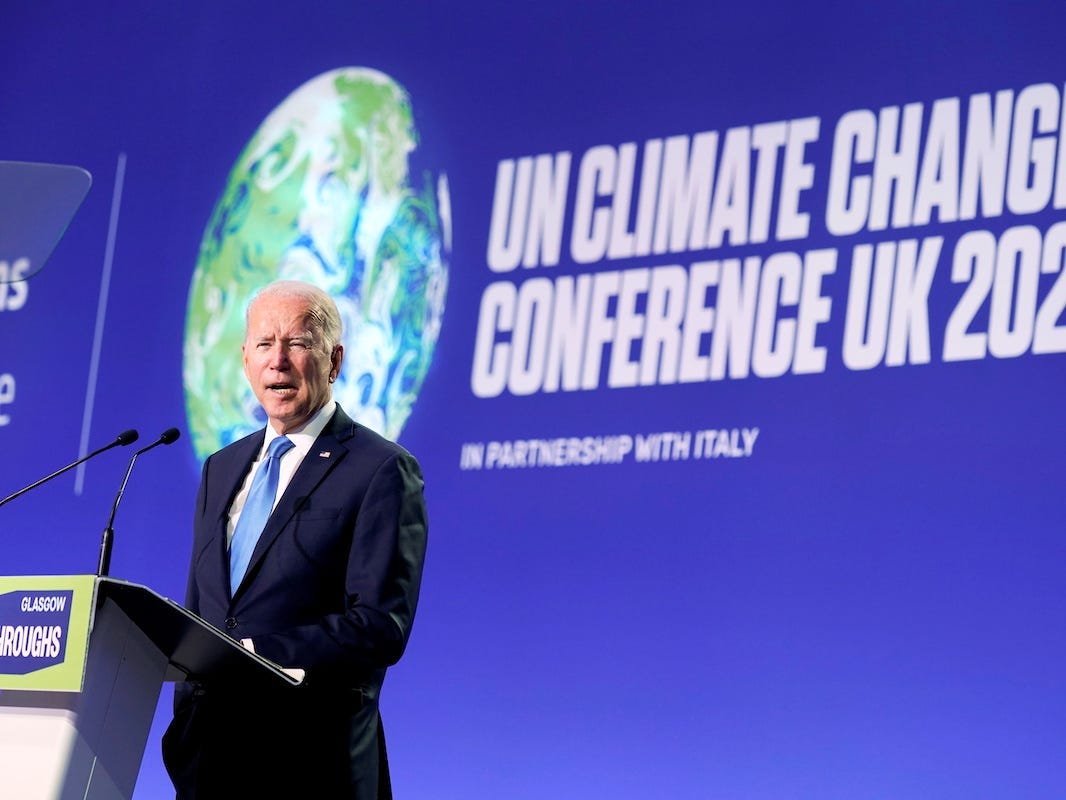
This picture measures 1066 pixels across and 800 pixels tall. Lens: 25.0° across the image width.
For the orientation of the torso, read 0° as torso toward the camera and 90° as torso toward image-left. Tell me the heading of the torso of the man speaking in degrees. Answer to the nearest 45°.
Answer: approximately 45°

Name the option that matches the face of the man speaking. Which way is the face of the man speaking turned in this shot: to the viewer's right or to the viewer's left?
to the viewer's left
